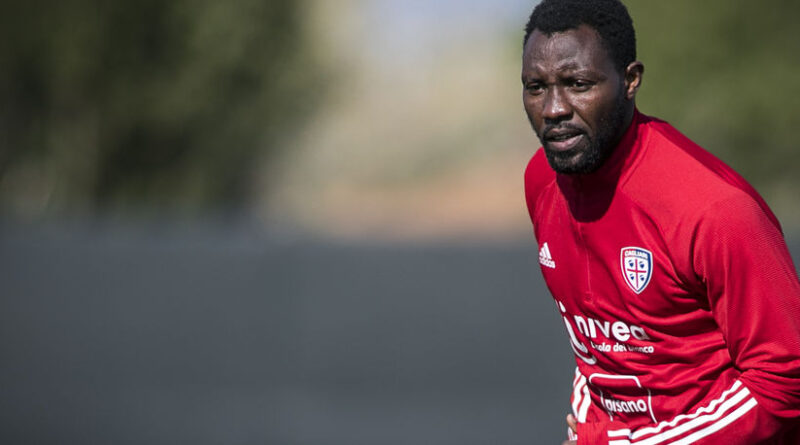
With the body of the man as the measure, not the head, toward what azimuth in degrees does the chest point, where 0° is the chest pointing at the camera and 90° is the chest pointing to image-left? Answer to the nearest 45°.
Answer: approximately 45°

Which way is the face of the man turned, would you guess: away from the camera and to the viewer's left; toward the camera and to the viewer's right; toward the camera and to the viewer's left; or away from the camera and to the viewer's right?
toward the camera and to the viewer's left
